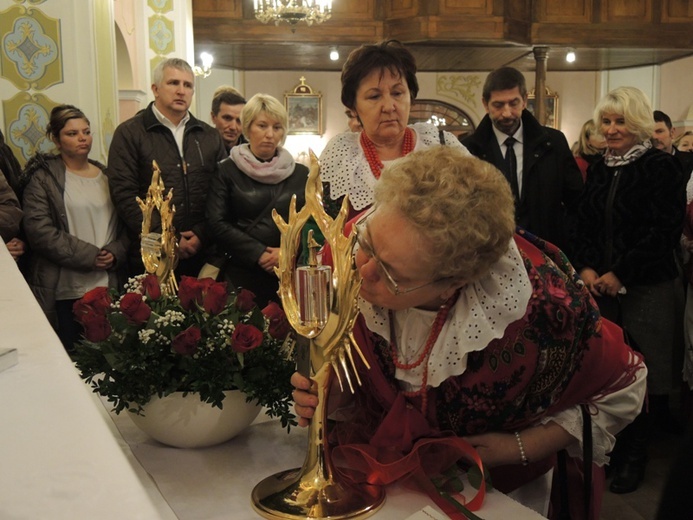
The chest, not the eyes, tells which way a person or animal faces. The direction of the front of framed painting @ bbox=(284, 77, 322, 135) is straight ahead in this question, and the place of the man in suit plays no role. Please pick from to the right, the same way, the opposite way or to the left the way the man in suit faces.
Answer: the same way

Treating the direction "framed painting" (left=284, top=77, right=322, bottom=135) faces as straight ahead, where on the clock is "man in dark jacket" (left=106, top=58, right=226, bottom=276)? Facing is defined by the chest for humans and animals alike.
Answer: The man in dark jacket is roughly at 12 o'clock from the framed painting.

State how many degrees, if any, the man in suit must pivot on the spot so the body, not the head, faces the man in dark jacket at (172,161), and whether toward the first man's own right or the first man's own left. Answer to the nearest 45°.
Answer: approximately 90° to the first man's own right

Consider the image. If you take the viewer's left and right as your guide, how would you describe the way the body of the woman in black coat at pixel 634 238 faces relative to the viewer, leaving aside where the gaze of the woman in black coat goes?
facing the viewer and to the left of the viewer

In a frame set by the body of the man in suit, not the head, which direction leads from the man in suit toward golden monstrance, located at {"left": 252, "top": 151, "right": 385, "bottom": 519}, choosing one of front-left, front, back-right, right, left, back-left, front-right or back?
front

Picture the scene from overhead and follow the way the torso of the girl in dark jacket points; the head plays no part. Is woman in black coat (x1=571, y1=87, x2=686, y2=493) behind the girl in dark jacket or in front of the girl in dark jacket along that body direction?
in front

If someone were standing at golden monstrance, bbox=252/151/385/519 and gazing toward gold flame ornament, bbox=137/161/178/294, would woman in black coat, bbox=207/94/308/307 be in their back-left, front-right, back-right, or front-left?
front-right

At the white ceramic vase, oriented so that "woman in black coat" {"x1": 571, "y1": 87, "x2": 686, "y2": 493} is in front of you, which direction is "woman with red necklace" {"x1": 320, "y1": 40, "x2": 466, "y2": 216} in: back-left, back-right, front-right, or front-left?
front-left

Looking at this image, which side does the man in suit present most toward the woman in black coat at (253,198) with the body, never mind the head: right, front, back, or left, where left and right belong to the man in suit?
right

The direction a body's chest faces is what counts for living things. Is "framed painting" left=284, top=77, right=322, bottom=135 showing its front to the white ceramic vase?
yes

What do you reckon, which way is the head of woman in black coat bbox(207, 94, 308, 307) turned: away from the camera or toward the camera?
toward the camera

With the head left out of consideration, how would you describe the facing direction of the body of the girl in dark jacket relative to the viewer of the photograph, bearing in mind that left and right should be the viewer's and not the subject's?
facing the viewer and to the right of the viewer

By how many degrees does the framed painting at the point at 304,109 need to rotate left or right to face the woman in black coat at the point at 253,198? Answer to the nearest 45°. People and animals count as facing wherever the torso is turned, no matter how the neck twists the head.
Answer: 0° — it already faces them

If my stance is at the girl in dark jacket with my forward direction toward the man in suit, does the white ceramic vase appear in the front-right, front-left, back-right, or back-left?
front-right

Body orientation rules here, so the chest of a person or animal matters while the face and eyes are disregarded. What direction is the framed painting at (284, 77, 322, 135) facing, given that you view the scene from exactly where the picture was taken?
facing the viewer

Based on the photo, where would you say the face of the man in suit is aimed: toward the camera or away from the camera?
toward the camera

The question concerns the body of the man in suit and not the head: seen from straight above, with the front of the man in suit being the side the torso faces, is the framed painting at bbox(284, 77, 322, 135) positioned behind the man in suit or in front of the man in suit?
behind

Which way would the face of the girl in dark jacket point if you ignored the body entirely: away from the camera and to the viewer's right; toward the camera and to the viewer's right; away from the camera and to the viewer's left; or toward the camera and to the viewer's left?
toward the camera and to the viewer's right
